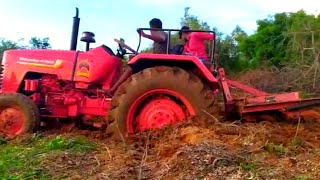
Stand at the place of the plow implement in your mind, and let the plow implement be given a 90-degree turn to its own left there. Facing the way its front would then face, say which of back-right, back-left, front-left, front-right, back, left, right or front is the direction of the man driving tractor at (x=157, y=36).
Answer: right

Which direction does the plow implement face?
to the viewer's left

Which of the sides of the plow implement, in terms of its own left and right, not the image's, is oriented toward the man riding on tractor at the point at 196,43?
front

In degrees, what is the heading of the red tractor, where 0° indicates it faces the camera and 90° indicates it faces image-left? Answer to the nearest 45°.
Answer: approximately 90°
